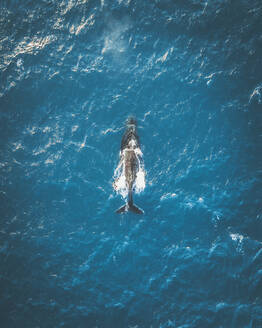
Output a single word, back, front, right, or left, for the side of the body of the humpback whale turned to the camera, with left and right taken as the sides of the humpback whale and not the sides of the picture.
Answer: back
